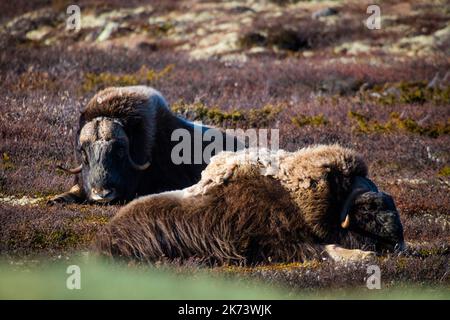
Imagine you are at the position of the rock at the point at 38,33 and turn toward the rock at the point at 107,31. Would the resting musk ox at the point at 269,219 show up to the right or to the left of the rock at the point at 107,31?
right

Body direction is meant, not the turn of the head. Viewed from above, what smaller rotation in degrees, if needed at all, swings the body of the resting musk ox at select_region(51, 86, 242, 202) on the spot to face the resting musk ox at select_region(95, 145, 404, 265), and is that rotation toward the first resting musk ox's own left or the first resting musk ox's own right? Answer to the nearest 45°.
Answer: approximately 90° to the first resting musk ox's own left

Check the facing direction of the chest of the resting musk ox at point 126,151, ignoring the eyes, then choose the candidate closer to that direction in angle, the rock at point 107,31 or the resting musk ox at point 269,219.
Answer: the resting musk ox

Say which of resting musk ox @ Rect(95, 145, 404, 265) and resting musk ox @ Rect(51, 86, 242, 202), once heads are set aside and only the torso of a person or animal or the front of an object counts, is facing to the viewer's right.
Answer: resting musk ox @ Rect(95, 145, 404, 265)

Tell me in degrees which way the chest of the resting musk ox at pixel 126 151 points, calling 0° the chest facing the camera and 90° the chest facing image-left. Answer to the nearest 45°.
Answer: approximately 45°

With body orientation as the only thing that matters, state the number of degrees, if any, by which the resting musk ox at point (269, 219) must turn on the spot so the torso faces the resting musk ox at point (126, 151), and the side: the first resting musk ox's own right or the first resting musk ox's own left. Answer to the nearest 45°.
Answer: approximately 135° to the first resting musk ox's own left

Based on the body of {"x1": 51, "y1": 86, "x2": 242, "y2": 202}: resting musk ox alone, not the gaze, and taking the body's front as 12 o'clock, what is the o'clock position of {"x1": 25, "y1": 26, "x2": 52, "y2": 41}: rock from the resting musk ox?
The rock is roughly at 4 o'clock from the resting musk ox.

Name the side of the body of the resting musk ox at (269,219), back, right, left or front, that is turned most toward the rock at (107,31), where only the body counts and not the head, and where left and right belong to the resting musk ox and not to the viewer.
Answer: left

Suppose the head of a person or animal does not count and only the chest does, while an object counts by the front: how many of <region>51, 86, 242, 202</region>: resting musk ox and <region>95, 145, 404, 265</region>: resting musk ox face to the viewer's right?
1

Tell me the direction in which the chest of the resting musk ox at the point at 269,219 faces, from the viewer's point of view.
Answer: to the viewer's right

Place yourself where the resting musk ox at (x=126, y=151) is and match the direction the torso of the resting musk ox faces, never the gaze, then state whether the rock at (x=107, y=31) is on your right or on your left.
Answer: on your right
